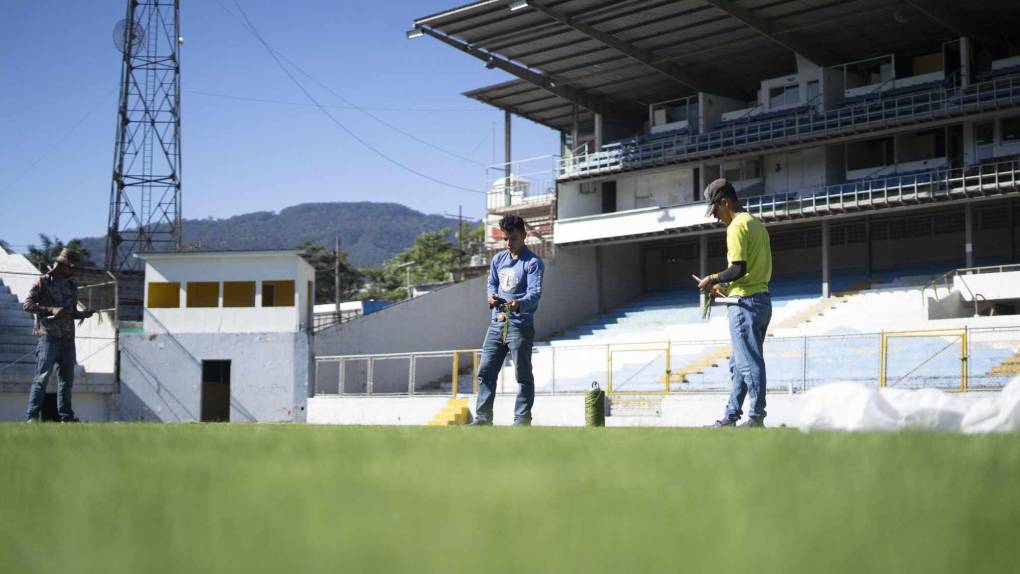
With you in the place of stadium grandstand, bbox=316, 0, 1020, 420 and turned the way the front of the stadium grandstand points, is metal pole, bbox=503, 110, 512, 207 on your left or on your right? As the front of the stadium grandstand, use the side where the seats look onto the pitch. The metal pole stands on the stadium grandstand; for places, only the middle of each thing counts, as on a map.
on your right

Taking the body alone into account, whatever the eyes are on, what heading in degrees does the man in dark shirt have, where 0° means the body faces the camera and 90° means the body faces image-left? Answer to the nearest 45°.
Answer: approximately 315°

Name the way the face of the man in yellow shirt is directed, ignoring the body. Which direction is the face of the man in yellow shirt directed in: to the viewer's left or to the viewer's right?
to the viewer's left

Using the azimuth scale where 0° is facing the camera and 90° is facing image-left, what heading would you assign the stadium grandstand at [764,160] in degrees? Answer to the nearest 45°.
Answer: approximately 45°

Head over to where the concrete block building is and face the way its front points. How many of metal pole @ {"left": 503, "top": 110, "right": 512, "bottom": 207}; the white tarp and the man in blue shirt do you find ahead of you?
2

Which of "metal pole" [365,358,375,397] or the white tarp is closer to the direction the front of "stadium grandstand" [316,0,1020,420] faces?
the metal pole

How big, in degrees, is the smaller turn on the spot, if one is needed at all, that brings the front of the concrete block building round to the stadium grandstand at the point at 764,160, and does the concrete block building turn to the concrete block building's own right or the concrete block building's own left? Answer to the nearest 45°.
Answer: approximately 90° to the concrete block building's own left

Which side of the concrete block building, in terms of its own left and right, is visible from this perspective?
front

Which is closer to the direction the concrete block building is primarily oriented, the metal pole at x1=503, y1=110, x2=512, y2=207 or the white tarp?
the white tarp

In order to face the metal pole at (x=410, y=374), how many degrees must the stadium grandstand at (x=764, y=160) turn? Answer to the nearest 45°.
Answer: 0° — it already faces it

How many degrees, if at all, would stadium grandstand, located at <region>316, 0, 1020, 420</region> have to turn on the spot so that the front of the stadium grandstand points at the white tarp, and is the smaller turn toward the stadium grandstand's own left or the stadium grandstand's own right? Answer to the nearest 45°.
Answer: approximately 45° to the stadium grandstand's own left

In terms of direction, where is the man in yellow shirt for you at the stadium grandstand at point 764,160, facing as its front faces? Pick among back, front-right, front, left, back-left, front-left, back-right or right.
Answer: front-left

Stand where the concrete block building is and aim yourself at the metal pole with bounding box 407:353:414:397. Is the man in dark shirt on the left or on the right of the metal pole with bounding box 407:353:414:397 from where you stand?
right
